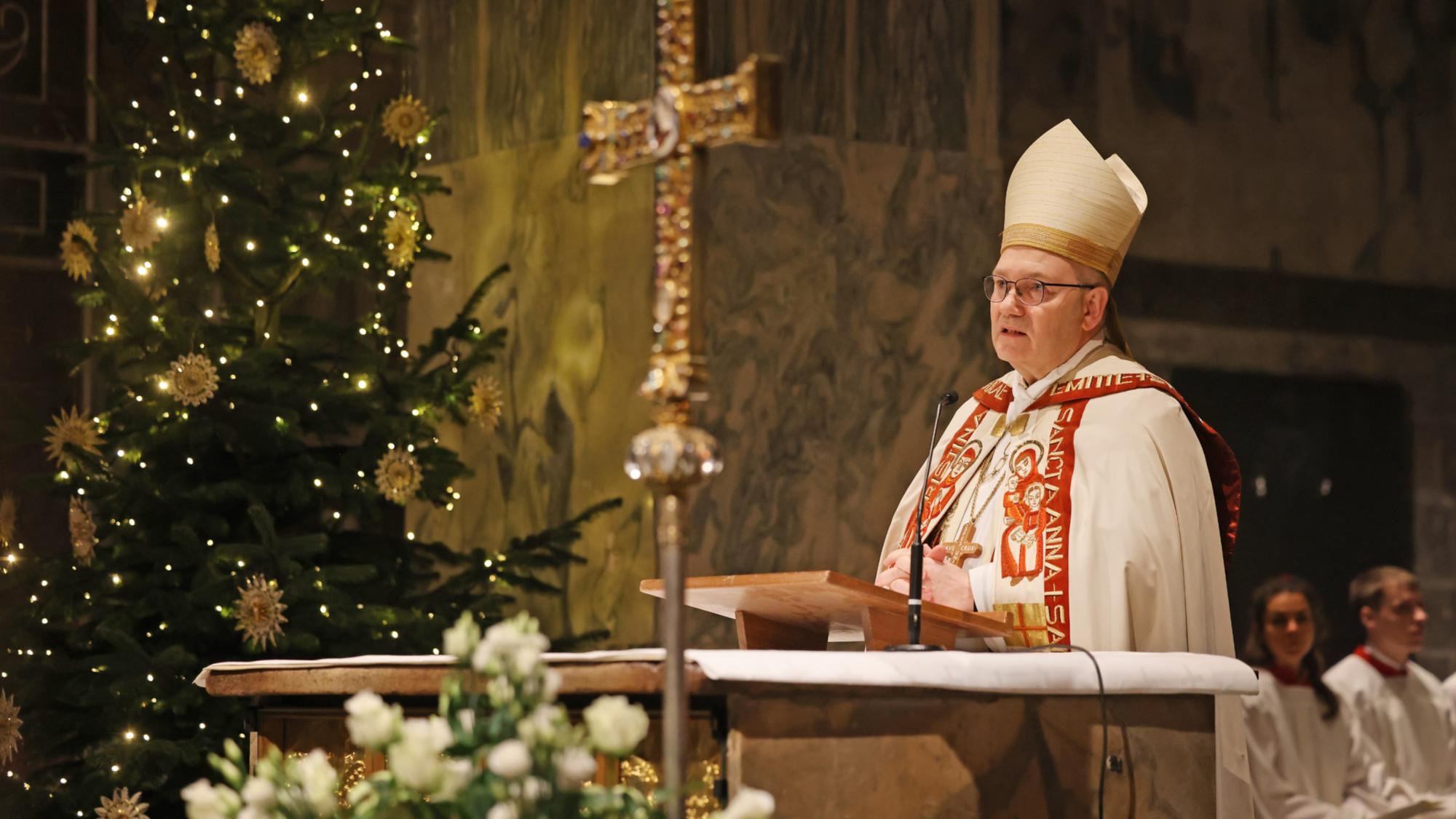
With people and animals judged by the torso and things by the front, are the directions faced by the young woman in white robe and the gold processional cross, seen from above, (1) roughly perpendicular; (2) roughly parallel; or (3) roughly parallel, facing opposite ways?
roughly perpendicular

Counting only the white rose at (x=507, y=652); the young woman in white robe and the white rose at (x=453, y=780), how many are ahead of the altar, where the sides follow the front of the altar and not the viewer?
2

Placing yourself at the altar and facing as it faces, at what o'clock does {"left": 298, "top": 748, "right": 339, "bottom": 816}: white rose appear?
The white rose is roughly at 12 o'clock from the altar.
